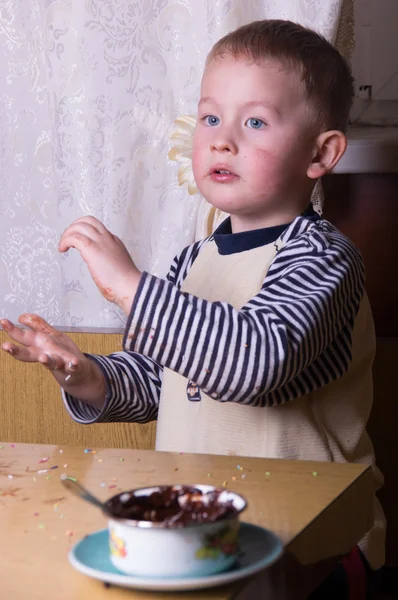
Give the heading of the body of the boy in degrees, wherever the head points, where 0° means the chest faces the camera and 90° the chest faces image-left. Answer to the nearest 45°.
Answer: approximately 45°

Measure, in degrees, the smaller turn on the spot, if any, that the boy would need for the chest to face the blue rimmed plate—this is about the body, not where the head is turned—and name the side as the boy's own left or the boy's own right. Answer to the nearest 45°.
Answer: approximately 45° to the boy's own left

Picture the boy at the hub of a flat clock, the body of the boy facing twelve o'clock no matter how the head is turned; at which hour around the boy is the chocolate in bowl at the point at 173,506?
The chocolate in bowl is roughly at 11 o'clock from the boy.
